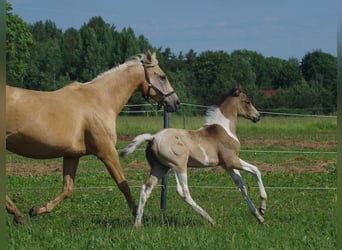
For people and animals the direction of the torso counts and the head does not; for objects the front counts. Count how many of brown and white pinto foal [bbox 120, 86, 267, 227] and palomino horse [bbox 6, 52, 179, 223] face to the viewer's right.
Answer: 2

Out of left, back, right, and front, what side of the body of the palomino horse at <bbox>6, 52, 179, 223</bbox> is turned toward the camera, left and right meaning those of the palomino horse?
right

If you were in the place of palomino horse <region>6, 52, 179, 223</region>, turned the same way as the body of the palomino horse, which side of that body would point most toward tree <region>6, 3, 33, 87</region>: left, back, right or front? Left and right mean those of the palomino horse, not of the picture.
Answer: left

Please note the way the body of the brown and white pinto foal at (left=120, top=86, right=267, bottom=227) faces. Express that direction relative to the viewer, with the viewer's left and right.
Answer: facing to the right of the viewer

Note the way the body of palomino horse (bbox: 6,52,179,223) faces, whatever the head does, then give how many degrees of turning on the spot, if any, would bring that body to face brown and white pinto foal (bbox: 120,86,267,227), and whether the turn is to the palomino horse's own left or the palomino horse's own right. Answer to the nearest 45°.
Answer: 0° — it already faces it

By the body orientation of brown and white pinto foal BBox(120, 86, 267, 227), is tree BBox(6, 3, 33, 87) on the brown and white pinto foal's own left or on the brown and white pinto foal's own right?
on the brown and white pinto foal's own left

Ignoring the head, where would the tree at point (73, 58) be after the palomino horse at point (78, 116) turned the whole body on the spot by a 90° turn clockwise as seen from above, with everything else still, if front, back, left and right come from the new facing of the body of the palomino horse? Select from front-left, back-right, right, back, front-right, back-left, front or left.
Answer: back

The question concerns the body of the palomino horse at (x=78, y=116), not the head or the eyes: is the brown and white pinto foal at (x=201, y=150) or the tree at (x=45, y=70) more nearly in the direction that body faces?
the brown and white pinto foal
